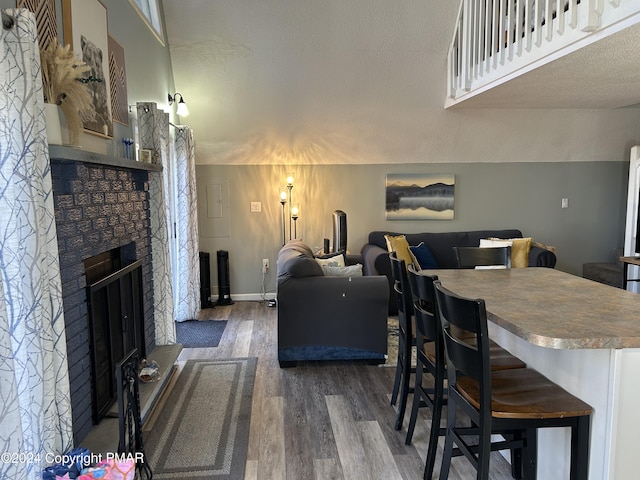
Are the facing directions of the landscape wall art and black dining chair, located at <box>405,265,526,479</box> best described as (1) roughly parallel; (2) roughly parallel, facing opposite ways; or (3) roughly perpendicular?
roughly perpendicular

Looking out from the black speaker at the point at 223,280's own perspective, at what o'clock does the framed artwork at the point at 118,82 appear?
The framed artwork is roughly at 2 o'clock from the black speaker.

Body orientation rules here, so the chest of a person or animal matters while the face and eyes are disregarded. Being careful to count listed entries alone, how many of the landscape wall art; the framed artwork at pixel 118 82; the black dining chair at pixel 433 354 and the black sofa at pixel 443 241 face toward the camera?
2

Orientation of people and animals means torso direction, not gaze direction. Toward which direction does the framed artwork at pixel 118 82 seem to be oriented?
to the viewer's right

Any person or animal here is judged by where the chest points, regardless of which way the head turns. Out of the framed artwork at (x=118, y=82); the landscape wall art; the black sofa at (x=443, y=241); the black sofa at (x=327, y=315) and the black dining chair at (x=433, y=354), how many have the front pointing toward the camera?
2

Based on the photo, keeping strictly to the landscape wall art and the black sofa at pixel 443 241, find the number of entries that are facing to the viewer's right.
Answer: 0

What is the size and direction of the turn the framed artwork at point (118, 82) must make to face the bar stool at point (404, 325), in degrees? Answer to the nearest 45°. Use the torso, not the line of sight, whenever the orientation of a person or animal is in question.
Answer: approximately 45° to its right

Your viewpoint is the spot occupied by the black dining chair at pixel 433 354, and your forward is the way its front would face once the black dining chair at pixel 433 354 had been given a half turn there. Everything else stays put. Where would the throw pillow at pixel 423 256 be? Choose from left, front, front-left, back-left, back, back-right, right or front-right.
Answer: right

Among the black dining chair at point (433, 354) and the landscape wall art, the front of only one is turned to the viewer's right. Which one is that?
the black dining chair

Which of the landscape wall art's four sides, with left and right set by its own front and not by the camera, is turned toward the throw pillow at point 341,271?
front

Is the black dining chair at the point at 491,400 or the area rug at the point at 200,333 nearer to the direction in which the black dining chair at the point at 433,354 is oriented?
the black dining chair
